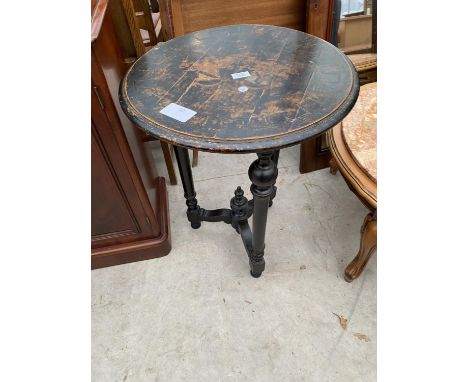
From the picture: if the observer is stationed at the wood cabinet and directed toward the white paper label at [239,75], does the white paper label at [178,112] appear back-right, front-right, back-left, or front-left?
front-right

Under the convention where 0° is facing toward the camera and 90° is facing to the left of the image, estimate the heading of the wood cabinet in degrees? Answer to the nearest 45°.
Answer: approximately 0°

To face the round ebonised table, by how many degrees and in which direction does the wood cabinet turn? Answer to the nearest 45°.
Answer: approximately 45° to its left

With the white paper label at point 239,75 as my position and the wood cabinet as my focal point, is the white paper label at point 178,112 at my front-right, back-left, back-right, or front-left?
front-left
